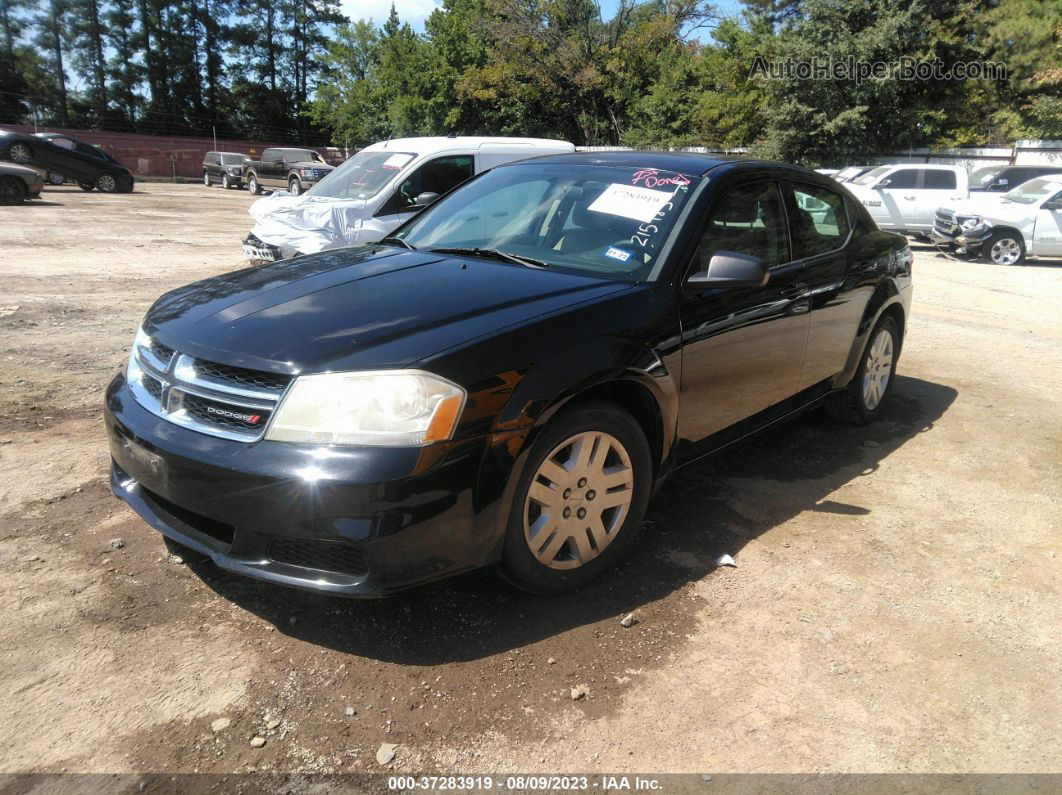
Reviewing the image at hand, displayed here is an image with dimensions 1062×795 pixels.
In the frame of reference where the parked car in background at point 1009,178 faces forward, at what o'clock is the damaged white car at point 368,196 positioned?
The damaged white car is roughly at 11 o'clock from the parked car in background.

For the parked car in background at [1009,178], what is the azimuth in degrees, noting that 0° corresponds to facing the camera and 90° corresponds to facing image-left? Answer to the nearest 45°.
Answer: approximately 45°

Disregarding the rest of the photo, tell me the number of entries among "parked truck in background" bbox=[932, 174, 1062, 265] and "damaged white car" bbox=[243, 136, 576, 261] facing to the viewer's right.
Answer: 0

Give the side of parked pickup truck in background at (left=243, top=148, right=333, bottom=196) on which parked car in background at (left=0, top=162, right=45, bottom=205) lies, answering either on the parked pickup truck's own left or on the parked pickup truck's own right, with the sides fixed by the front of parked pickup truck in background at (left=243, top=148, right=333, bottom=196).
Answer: on the parked pickup truck's own right

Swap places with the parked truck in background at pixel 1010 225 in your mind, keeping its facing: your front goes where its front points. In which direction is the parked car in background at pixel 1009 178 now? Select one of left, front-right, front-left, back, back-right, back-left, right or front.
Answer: back-right

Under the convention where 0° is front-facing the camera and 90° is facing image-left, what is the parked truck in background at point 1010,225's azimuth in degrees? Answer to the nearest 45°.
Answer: approximately 45°

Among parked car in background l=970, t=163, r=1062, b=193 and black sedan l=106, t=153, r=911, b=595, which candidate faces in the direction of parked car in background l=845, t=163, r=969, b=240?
parked car in background l=970, t=163, r=1062, b=193

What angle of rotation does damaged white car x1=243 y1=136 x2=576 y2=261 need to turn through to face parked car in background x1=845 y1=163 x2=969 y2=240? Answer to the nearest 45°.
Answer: approximately 180°

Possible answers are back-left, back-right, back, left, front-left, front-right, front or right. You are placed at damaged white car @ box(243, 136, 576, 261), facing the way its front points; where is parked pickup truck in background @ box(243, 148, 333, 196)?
back-right

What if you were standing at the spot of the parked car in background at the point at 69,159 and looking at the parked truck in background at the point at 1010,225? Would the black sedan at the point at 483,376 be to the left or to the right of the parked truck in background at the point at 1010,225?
right

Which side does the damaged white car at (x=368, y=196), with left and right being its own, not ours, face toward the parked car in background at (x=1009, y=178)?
back

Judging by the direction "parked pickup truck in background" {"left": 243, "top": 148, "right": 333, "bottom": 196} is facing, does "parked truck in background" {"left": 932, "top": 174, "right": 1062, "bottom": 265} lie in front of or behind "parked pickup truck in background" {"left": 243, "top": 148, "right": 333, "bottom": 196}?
in front

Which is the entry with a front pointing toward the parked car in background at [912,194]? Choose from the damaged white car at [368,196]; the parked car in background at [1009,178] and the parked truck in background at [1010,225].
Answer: the parked car in background at [1009,178]

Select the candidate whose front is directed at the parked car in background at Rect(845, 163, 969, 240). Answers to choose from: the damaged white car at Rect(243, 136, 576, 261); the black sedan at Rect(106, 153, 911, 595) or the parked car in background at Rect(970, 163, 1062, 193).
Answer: the parked car in background at Rect(970, 163, 1062, 193)
